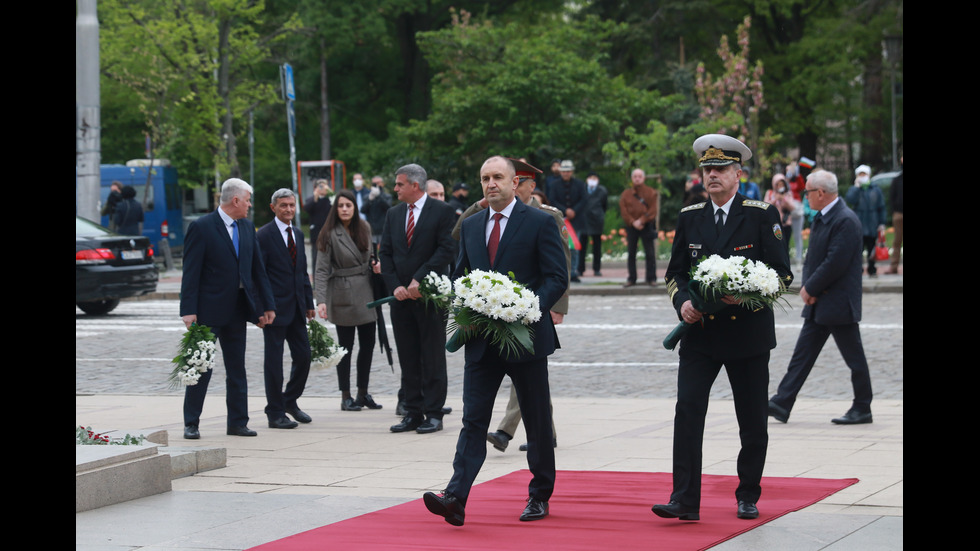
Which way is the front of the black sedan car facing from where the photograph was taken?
facing away from the viewer and to the left of the viewer

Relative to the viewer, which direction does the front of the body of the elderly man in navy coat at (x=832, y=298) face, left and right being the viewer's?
facing to the left of the viewer

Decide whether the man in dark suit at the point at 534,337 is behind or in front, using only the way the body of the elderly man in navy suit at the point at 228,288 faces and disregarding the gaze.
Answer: in front

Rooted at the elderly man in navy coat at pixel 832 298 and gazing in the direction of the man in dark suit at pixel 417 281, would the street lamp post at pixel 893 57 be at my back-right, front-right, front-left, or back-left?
back-right

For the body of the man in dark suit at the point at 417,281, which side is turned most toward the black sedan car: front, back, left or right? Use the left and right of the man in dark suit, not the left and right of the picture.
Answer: right

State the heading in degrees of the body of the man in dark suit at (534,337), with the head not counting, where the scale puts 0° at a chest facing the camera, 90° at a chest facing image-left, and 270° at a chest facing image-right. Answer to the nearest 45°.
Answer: approximately 45°

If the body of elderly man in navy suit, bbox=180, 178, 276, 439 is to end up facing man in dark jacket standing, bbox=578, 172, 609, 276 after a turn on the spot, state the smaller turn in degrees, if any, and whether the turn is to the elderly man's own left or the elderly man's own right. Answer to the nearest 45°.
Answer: approximately 90° to the elderly man's own left

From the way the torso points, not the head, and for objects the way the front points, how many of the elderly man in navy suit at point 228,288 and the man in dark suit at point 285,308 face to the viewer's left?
0

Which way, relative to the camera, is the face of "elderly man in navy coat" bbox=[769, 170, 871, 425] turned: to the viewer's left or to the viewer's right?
to the viewer's left
